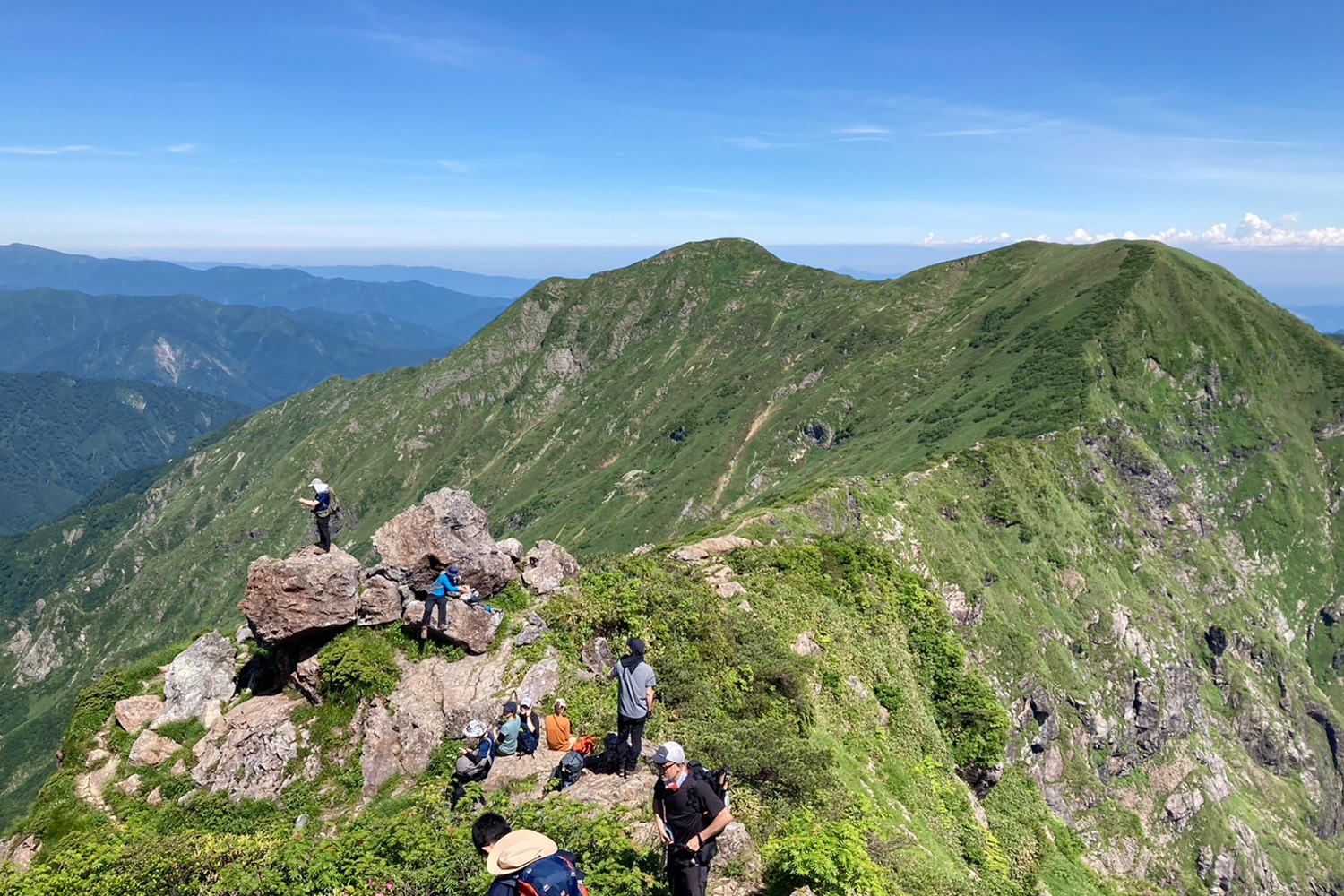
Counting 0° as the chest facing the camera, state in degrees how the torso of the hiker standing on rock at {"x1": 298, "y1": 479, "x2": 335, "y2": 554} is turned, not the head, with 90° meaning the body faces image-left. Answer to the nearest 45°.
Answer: approximately 90°

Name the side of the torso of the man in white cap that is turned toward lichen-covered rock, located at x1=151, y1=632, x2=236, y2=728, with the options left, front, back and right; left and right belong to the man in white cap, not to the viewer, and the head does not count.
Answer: right

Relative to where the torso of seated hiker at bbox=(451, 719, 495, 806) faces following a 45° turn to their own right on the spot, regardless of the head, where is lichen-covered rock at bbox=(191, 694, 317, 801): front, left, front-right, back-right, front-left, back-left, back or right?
front

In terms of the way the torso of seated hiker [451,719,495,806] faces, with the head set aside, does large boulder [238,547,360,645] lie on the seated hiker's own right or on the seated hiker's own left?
on the seated hiker's own right

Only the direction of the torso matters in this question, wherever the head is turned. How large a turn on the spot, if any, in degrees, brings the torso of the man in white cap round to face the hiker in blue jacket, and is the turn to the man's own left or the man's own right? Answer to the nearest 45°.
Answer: approximately 90° to the man's own right

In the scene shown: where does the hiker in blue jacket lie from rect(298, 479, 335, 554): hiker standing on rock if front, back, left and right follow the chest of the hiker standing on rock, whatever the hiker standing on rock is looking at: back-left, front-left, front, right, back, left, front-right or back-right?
back-left

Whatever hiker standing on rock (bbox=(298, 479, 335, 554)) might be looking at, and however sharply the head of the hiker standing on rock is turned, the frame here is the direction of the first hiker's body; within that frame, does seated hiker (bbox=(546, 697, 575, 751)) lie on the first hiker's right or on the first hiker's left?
on the first hiker's left

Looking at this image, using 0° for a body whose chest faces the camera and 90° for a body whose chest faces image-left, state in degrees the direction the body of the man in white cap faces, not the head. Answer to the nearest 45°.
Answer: approximately 45°

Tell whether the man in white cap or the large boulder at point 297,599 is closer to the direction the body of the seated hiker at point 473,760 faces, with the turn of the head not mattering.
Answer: the large boulder

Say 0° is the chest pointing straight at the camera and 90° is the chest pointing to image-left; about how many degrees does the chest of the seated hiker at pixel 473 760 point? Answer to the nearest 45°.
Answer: approximately 90°

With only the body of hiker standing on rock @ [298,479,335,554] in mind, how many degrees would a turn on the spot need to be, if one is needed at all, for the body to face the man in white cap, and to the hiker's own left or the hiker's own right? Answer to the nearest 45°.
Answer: approximately 90° to the hiker's own left

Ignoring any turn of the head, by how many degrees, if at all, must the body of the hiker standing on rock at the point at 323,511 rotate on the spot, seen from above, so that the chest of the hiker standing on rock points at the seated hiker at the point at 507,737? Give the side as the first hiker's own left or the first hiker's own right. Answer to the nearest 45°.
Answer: approximately 90° to the first hiker's own left

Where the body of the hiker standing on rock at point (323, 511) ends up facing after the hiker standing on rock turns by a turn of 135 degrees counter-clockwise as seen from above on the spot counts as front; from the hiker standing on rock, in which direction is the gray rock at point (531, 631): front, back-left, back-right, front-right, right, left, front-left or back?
front
